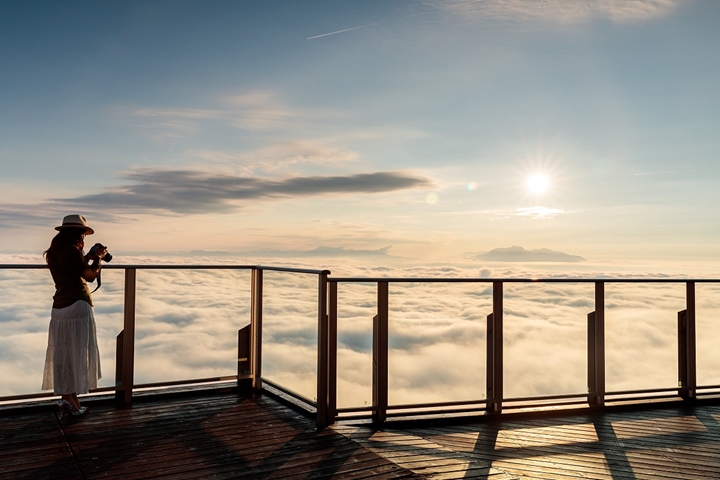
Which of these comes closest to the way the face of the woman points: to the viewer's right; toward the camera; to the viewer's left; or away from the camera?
to the viewer's right

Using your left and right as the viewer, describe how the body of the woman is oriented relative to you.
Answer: facing away from the viewer and to the right of the viewer
